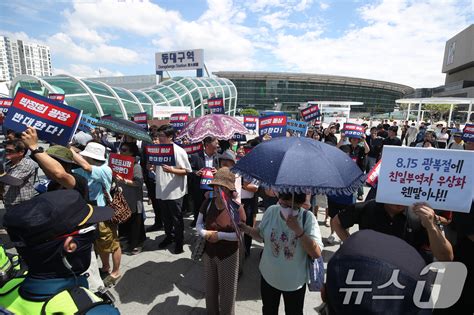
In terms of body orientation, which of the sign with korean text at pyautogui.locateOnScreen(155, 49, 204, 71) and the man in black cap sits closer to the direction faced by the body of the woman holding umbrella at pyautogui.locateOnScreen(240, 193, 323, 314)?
the man in black cap

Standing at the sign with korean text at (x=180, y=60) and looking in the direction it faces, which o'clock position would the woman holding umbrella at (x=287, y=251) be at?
The woman holding umbrella is roughly at 12 o'clock from the sign with korean text.

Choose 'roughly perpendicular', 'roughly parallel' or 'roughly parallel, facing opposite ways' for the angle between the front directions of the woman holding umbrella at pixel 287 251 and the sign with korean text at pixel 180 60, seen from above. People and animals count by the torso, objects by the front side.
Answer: roughly parallel

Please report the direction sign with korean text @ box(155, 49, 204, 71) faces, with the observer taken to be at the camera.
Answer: facing the viewer

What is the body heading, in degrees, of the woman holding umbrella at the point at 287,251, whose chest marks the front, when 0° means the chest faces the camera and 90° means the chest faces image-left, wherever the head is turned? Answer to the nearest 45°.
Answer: approximately 0°

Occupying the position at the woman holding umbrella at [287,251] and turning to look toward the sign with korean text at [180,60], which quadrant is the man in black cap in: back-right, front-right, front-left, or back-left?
back-left

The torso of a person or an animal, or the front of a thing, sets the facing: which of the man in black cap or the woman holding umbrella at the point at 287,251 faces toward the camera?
the woman holding umbrella

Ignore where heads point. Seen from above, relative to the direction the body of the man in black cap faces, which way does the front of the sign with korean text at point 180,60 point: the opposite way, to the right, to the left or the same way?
the opposite way

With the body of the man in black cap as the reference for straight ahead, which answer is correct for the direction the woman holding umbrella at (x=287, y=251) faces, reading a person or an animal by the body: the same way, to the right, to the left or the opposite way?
the opposite way

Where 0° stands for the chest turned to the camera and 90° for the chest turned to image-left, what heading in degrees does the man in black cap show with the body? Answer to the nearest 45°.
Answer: approximately 225°

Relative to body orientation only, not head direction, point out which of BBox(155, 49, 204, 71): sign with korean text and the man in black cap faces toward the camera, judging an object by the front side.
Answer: the sign with korean text

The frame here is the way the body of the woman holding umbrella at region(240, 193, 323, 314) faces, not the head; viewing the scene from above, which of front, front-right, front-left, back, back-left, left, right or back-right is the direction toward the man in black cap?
front-right

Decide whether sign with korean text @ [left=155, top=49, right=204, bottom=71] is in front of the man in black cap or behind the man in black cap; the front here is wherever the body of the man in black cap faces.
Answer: in front

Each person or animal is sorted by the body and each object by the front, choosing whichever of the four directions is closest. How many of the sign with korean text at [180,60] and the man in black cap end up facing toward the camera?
1
